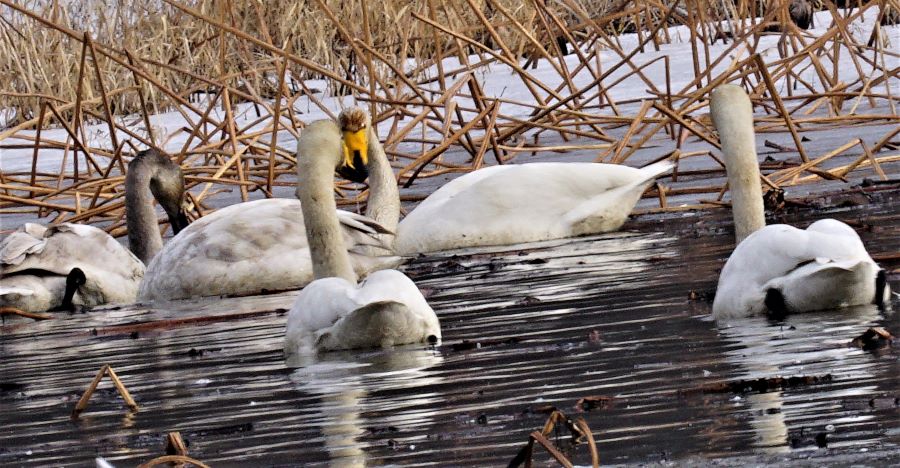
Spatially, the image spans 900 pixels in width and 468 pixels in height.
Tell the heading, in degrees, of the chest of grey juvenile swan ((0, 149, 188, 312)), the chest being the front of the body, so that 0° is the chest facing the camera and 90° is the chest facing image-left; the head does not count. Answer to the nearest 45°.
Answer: approximately 270°

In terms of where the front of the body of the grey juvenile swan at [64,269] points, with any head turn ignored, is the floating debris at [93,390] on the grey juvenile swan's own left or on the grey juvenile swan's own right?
on the grey juvenile swan's own right
